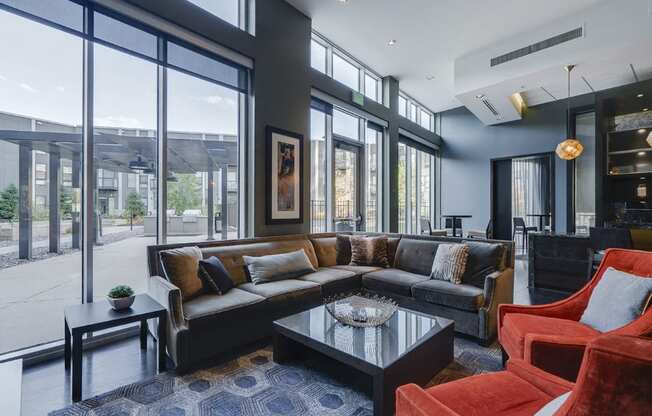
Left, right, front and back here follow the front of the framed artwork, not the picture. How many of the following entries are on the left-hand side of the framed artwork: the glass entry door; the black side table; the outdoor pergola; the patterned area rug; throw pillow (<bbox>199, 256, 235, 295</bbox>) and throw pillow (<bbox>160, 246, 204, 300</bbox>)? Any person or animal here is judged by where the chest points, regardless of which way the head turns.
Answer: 1

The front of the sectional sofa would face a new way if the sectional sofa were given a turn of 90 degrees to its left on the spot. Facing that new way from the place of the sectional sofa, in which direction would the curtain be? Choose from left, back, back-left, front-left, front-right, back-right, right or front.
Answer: front-left

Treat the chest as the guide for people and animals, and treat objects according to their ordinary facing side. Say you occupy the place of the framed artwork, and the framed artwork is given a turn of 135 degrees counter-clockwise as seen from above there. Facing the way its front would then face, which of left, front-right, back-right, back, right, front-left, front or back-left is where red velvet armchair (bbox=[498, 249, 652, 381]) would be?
back-right

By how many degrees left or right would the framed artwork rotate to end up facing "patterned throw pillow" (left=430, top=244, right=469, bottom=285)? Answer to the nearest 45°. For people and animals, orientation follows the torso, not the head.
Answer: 0° — it already faces it

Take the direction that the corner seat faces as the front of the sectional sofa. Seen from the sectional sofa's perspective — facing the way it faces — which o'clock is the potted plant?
The potted plant is roughly at 2 o'clock from the sectional sofa.

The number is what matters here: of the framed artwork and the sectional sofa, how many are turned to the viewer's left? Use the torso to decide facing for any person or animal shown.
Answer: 0

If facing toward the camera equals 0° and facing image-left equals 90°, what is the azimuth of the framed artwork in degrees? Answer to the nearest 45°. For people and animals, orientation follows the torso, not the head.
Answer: approximately 315°

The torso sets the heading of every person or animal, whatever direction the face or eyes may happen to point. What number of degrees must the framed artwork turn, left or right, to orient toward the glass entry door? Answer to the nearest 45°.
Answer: approximately 90° to its left

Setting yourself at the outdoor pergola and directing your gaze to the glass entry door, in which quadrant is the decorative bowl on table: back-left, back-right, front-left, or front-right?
front-right

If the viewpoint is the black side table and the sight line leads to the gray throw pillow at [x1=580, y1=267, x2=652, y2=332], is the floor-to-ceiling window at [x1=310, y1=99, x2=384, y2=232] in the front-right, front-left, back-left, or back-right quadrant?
front-left

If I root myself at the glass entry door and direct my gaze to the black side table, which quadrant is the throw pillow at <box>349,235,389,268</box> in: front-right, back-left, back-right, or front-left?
front-left

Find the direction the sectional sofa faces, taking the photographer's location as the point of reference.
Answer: facing the viewer

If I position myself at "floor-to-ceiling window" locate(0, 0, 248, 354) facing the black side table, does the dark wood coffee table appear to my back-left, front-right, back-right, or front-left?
front-left

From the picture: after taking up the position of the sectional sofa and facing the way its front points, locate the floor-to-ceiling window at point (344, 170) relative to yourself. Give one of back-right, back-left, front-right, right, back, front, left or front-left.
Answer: back

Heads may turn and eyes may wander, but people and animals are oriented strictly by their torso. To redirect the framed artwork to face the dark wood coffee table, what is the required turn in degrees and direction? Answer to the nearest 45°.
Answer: approximately 45° to its right
